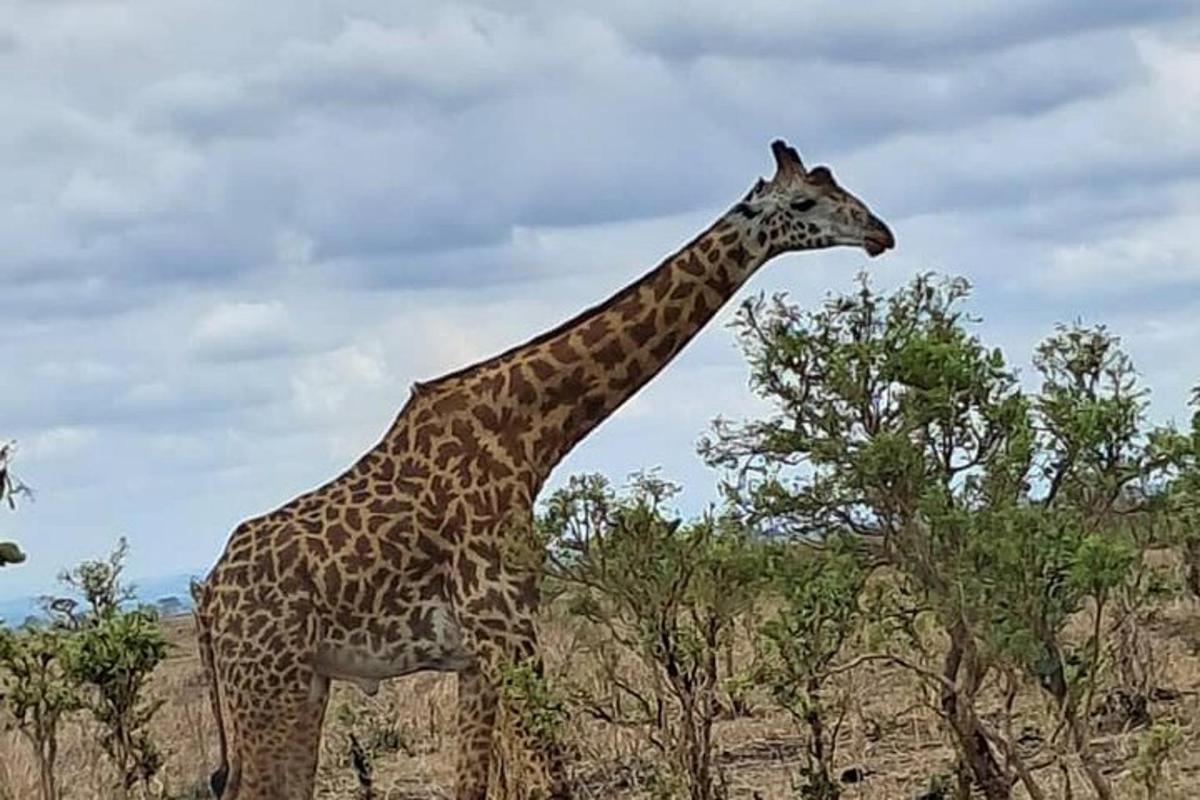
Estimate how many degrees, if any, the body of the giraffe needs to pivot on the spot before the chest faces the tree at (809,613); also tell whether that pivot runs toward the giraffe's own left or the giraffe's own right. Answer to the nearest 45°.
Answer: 0° — it already faces it

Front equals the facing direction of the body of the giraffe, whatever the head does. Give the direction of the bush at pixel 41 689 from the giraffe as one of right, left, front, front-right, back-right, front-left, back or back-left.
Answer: back-left

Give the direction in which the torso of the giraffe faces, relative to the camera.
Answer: to the viewer's right

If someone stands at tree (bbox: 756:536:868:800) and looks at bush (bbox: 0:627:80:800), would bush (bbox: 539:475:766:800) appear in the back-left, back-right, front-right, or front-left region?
front-left

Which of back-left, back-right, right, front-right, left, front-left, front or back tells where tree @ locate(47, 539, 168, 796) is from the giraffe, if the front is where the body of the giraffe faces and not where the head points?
back-left

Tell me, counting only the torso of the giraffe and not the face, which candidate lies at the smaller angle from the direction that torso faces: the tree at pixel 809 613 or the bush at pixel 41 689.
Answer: the tree
